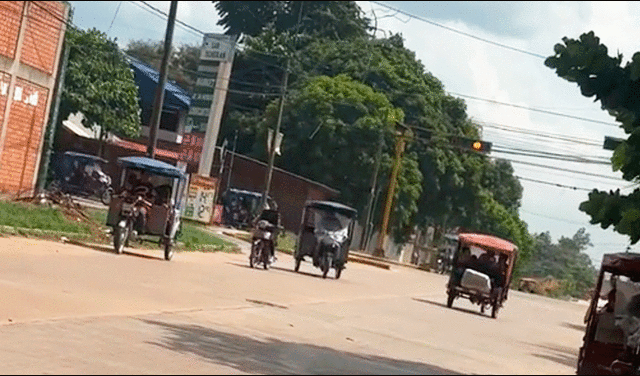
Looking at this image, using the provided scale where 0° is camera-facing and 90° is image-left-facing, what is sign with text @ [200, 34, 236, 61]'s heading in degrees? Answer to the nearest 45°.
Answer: approximately 0°

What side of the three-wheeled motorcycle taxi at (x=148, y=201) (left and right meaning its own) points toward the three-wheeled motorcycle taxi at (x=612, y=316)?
left

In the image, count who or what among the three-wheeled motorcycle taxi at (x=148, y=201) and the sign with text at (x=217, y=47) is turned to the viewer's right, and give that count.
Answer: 0

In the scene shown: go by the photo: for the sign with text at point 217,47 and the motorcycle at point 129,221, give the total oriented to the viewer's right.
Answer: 0

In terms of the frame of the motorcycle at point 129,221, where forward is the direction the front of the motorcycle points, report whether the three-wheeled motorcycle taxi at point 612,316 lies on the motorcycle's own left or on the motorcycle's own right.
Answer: on the motorcycle's own left

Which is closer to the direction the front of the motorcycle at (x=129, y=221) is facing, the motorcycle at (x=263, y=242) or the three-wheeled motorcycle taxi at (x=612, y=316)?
the three-wheeled motorcycle taxi

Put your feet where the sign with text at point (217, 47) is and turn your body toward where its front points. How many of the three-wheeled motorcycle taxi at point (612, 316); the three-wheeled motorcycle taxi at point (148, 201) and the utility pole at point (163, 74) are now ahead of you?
3

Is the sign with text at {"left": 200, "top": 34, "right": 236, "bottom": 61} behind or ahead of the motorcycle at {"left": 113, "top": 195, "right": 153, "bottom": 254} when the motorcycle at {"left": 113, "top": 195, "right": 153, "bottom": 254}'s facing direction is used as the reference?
behind

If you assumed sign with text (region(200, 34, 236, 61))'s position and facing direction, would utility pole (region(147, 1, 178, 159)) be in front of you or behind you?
in front
